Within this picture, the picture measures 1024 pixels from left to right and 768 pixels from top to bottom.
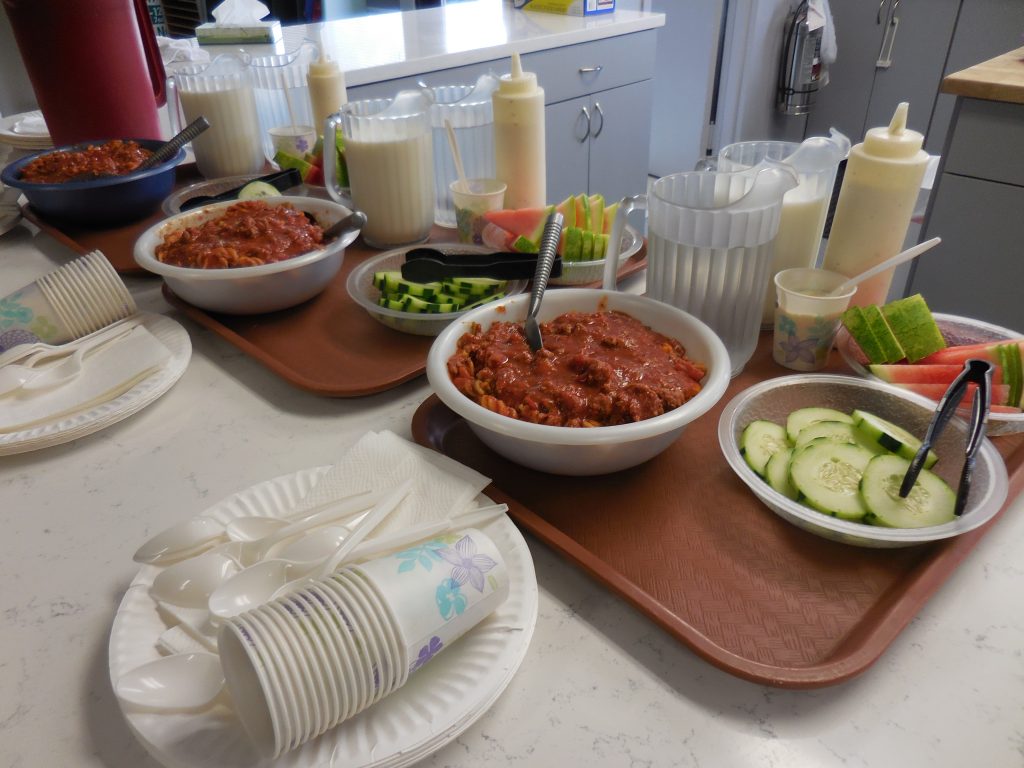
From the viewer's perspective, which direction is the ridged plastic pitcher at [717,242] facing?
to the viewer's right

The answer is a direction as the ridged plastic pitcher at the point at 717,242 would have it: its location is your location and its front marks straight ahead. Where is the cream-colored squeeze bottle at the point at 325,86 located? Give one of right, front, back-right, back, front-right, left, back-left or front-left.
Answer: back-left

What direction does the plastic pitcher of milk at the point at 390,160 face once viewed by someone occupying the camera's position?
facing to the right of the viewer

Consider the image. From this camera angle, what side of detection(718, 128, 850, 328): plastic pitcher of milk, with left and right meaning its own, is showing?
right

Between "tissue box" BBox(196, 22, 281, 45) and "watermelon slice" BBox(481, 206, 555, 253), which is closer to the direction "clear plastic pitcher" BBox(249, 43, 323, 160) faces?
the watermelon slice

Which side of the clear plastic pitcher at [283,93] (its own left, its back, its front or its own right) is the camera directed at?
right

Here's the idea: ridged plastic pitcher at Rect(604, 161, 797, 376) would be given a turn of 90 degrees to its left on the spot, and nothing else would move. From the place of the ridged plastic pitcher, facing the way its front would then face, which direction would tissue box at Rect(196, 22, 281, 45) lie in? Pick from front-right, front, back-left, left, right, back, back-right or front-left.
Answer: front-left

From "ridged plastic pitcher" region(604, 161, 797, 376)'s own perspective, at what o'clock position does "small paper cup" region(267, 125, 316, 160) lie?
The small paper cup is roughly at 7 o'clock from the ridged plastic pitcher.

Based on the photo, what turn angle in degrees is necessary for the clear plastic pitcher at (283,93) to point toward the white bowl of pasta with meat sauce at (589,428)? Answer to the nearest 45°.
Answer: approximately 90° to its right
